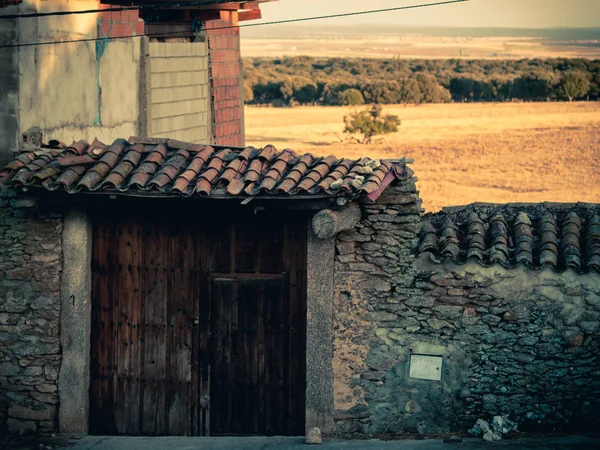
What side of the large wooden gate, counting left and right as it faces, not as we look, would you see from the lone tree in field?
back

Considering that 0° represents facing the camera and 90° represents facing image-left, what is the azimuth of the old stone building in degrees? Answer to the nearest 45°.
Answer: approximately 0°

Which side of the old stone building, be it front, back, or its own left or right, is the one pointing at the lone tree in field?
back
